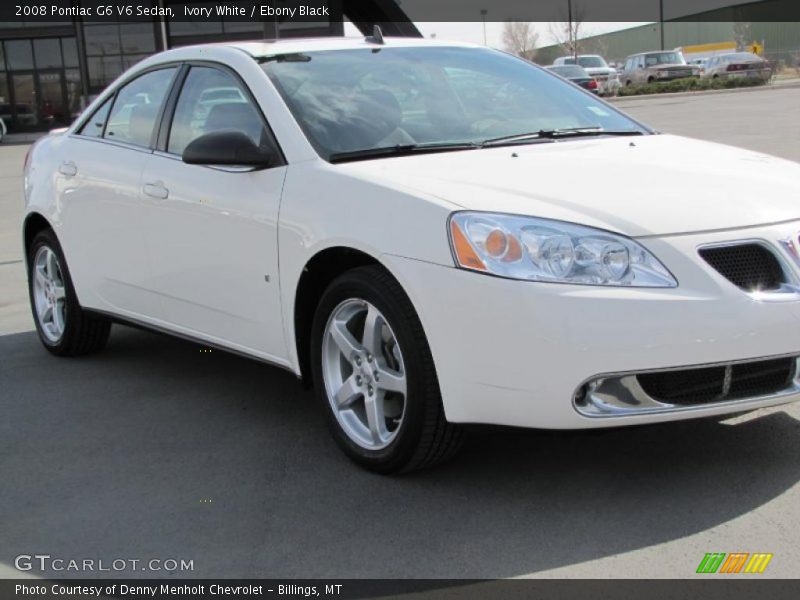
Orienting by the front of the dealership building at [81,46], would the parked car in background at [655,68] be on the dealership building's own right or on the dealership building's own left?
on the dealership building's own left

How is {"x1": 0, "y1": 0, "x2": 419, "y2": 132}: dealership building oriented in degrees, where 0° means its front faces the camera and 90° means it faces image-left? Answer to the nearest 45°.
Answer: approximately 0°

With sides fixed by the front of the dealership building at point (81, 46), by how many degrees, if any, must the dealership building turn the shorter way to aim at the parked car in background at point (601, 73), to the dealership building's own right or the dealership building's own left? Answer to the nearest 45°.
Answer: approximately 90° to the dealership building's own left

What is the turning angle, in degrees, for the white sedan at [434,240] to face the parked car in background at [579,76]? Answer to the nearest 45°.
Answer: approximately 135° to its left

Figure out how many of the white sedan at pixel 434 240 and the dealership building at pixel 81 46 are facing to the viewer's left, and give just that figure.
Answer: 0

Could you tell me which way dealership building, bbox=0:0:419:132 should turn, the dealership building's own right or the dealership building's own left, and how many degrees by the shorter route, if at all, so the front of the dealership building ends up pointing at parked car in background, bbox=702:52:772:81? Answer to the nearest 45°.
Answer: approximately 90° to the dealership building's own left

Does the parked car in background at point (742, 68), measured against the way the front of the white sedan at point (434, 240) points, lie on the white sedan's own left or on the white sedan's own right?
on the white sedan's own left

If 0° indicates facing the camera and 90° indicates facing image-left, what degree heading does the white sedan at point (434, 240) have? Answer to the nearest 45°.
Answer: approximately 315°

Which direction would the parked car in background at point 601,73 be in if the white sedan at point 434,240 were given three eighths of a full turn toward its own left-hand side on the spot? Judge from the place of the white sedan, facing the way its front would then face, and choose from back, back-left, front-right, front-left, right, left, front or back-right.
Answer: front

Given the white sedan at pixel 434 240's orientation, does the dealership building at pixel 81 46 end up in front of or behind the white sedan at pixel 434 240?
behind
